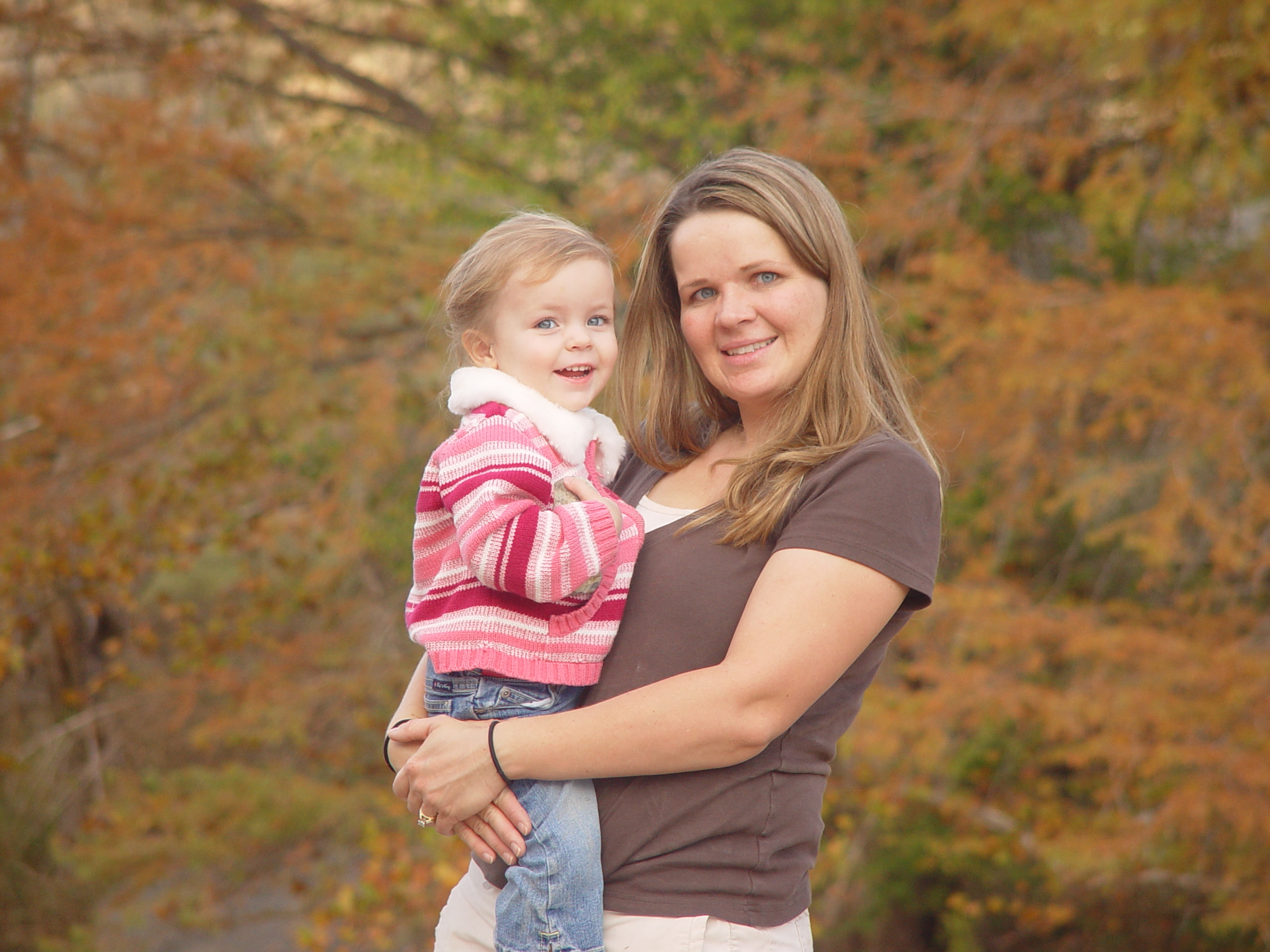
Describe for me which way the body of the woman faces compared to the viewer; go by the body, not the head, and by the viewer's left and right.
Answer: facing the viewer and to the left of the viewer
